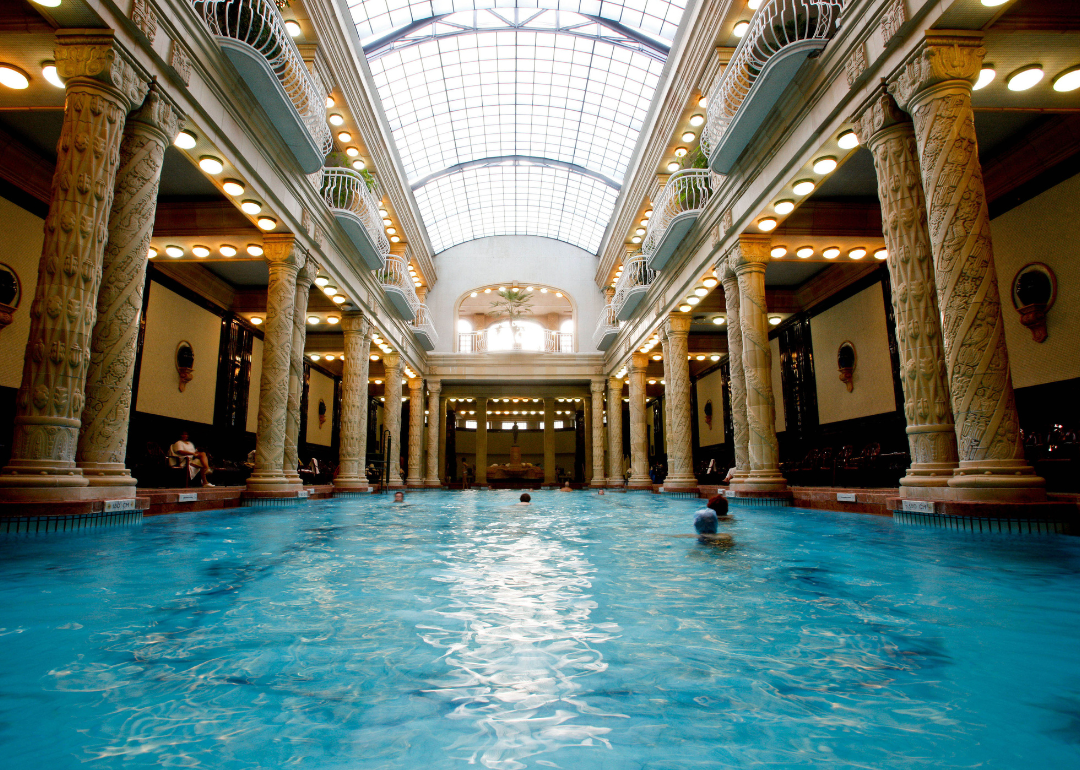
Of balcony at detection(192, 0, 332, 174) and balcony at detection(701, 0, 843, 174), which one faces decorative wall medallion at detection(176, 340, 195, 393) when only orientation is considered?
balcony at detection(701, 0, 843, 174)

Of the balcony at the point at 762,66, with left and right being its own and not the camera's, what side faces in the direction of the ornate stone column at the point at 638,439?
right

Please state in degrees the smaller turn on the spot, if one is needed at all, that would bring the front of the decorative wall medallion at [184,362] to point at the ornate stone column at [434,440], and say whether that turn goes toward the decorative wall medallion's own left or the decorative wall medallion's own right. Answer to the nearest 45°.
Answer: approximately 90° to the decorative wall medallion's own left

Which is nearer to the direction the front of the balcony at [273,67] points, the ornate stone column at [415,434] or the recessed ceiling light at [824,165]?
the recessed ceiling light

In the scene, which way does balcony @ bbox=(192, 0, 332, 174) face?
to the viewer's right

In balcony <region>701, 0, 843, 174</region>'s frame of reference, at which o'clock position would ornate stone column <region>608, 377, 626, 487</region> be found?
The ornate stone column is roughly at 2 o'clock from the balcony.

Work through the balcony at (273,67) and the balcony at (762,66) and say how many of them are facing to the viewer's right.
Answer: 1

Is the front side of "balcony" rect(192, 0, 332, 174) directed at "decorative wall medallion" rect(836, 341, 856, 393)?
yes

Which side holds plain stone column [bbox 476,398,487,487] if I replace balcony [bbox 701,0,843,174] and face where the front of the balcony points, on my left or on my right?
on my right

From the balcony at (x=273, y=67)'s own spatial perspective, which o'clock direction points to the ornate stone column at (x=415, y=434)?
The ornate stone column is roughly at 10 o'clock from the balcony.

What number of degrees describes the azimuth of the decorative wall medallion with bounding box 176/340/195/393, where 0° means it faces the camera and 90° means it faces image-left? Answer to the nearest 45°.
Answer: approximately 315°

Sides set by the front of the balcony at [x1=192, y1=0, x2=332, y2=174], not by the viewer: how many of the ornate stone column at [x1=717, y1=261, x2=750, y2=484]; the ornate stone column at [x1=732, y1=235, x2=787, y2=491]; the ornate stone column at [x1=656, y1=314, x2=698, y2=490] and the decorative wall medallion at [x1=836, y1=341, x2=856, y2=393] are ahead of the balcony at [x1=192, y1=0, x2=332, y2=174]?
4

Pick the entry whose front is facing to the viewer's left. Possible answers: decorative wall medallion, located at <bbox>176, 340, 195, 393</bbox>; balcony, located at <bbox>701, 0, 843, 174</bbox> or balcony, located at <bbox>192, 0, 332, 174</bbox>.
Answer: balcony, located at <bbox>701, 0, 843, 174</bbox>

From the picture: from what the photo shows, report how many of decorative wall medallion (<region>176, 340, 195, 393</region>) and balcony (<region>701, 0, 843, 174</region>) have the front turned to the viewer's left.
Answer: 1

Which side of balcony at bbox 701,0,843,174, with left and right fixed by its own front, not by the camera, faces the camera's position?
left

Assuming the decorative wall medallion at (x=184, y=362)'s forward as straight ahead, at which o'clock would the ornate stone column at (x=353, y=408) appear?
The ornate stone column is roughly at 11 o'clock from the decorative wall medallion.
